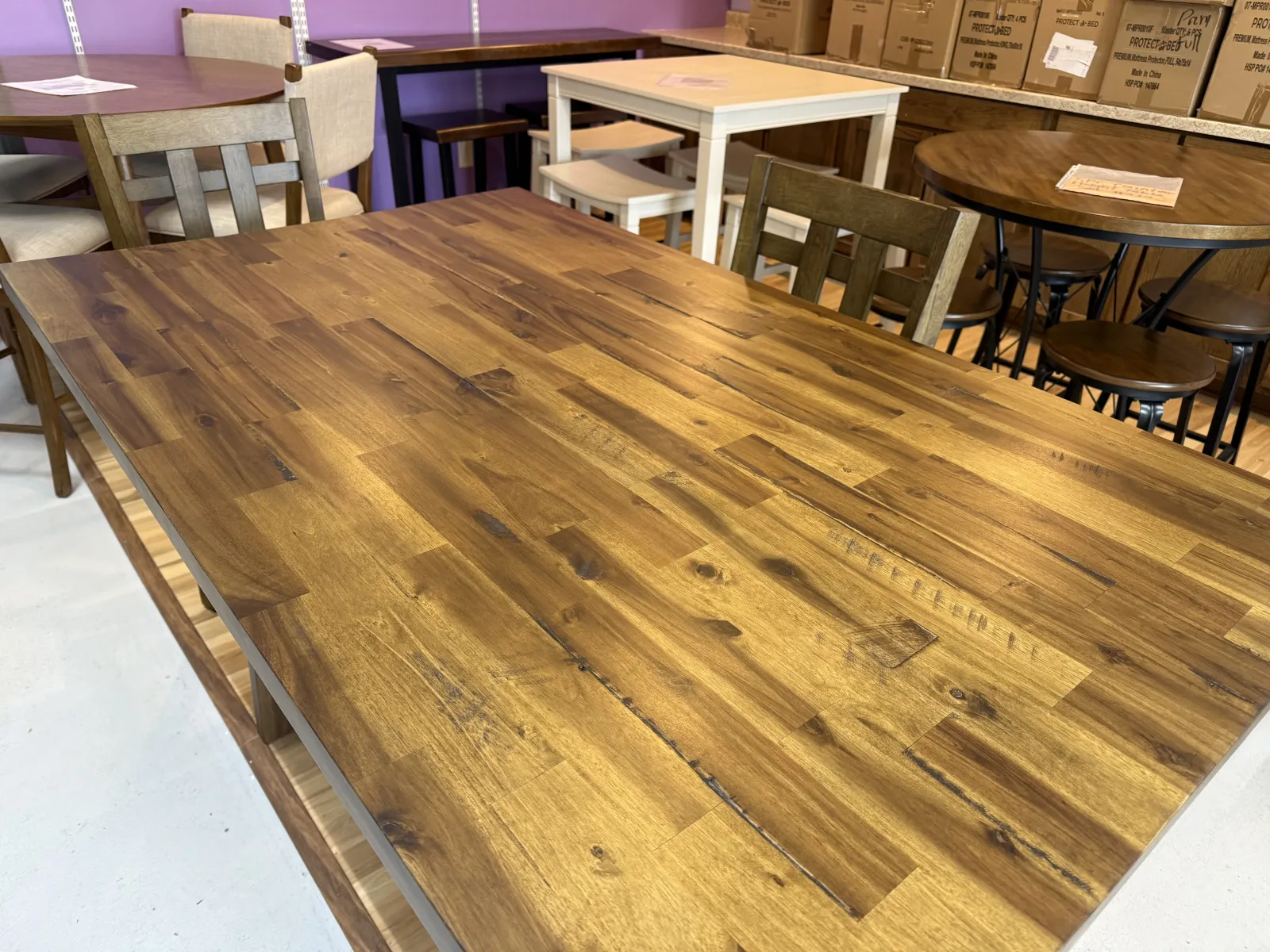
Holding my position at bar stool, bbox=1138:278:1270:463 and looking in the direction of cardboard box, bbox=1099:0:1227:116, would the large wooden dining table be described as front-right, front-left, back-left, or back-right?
back-left

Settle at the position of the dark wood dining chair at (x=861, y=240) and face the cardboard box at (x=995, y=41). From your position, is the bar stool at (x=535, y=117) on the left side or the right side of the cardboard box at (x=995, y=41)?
left

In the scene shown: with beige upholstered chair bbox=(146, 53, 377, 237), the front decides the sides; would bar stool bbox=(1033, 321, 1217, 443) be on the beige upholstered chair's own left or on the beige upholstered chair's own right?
on the beige upholstered chair's own left

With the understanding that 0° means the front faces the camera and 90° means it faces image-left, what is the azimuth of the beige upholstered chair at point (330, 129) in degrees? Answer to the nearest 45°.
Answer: approximately 135°

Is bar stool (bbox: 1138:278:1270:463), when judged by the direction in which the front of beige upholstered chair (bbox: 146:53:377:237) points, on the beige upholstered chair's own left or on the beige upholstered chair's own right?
on the beige upholstered chair's own left

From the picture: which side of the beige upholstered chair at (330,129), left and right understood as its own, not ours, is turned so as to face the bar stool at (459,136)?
right

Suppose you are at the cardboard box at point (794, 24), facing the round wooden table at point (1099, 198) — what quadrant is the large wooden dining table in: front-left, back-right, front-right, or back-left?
front-right

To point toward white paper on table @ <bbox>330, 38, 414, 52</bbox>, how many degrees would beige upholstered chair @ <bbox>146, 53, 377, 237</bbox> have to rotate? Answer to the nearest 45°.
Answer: approximately 45° to its right

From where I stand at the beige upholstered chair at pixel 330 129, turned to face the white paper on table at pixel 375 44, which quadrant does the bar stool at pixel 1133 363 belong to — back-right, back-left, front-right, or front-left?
back-right
